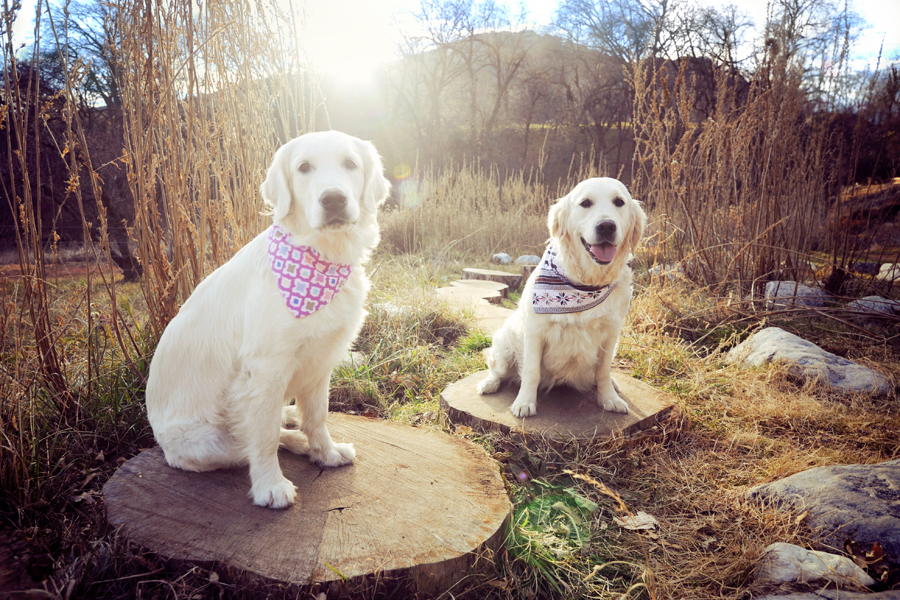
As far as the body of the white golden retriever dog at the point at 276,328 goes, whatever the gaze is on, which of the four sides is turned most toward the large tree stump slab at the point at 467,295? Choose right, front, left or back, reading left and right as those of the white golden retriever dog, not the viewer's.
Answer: left

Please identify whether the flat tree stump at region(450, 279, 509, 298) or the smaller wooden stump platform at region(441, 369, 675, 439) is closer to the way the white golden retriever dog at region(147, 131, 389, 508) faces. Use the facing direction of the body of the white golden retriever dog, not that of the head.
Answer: the smaller wooden stump platform

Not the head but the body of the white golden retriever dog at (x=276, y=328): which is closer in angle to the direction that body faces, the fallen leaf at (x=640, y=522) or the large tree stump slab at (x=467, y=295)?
the fallen leaf

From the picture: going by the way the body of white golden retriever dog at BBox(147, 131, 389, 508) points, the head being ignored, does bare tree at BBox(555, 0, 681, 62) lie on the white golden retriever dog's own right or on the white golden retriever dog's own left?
on the white golden retriever dog's own left

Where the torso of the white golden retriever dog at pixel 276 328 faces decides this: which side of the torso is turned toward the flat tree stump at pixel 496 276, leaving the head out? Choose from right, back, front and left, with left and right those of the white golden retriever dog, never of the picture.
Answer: left

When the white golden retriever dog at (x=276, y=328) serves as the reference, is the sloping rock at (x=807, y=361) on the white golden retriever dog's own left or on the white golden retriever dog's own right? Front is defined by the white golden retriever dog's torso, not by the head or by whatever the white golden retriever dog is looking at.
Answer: on the white golden retriever dog's own left

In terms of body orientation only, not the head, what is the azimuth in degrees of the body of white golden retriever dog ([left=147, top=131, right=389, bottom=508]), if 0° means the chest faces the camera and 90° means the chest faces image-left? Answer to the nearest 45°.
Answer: approximately 315°

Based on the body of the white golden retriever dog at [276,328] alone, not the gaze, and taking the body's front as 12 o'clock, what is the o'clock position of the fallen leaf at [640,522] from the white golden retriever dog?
The fallen leaf is roughly at 11 o'clock from the white golden retriever dog.
